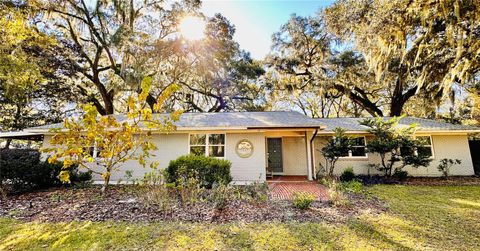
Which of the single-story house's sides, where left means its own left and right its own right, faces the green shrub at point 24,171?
right

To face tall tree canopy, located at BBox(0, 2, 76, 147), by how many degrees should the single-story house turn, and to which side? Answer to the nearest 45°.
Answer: approximately 90° to its right

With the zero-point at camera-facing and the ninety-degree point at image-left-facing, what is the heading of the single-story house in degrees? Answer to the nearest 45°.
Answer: approximately 0°
